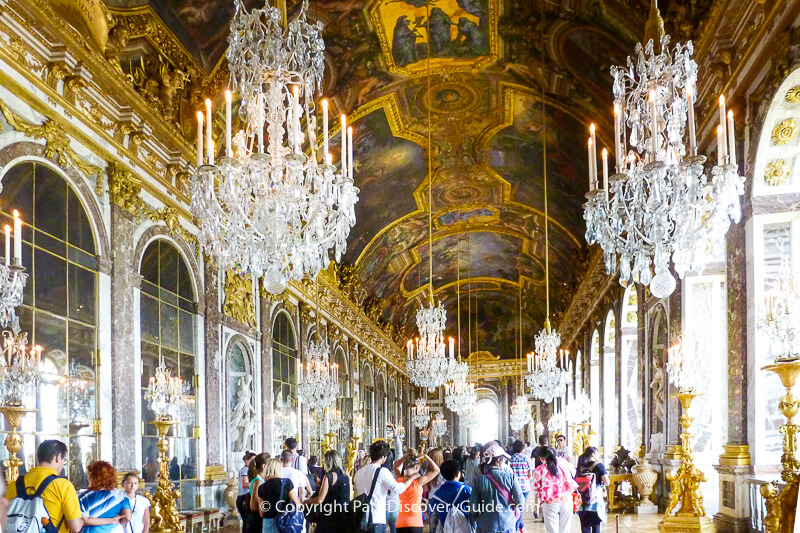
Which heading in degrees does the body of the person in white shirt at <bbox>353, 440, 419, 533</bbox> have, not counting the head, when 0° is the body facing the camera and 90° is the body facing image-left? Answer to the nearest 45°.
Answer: approximately 225°

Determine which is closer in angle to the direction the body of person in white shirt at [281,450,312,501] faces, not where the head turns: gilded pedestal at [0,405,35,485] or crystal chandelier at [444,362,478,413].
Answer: the crystal chandelier

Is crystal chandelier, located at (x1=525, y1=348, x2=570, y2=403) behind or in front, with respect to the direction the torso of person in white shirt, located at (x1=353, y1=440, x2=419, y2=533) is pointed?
in front

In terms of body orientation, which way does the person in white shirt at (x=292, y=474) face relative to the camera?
away from the camera

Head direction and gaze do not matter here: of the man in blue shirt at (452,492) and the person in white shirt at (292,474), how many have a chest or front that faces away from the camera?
2

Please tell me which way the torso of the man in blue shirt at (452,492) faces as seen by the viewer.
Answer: away from the camera
